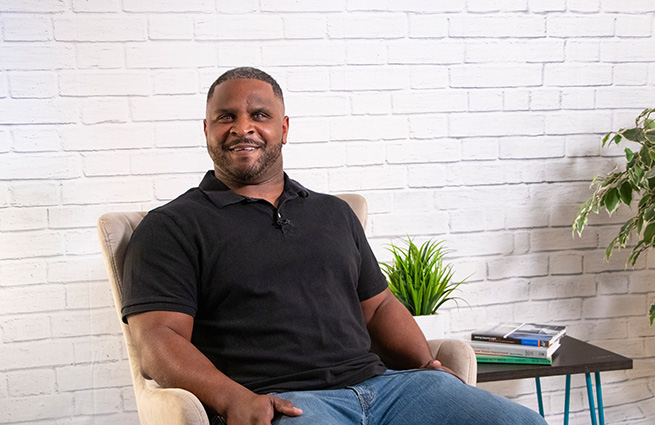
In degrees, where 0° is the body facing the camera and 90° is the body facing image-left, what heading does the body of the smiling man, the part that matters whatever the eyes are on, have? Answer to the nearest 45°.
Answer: approximately 315°

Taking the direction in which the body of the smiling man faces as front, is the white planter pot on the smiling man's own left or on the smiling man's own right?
on the smiling man's own left

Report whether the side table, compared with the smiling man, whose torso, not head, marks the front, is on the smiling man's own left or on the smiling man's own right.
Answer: on the smiling man's own left

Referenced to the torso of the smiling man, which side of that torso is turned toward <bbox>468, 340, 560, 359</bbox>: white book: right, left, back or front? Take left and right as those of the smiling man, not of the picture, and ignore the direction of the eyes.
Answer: left
